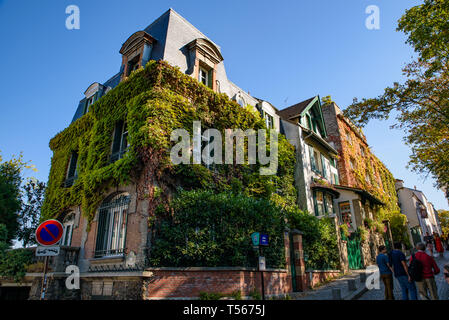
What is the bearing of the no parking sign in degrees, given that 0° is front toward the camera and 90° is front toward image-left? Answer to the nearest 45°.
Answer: approximately 0°

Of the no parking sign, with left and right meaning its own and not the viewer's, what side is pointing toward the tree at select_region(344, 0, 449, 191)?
left

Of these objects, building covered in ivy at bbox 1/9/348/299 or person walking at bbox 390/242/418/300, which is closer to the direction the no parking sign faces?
the person walking

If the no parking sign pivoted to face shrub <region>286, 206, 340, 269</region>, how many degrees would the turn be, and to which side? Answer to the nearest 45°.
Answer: approximately 90° to its left

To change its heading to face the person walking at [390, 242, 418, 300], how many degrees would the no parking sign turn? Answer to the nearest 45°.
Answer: approximately 45° to its left

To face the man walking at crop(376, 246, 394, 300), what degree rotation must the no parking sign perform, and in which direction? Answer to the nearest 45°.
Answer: approximately 90° to its left

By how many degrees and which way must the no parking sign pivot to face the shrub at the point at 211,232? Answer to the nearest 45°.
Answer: approximately 90° to its left

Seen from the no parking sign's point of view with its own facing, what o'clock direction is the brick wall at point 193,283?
The brick wall is roughly at 9 o'clock from the no parking sign.
